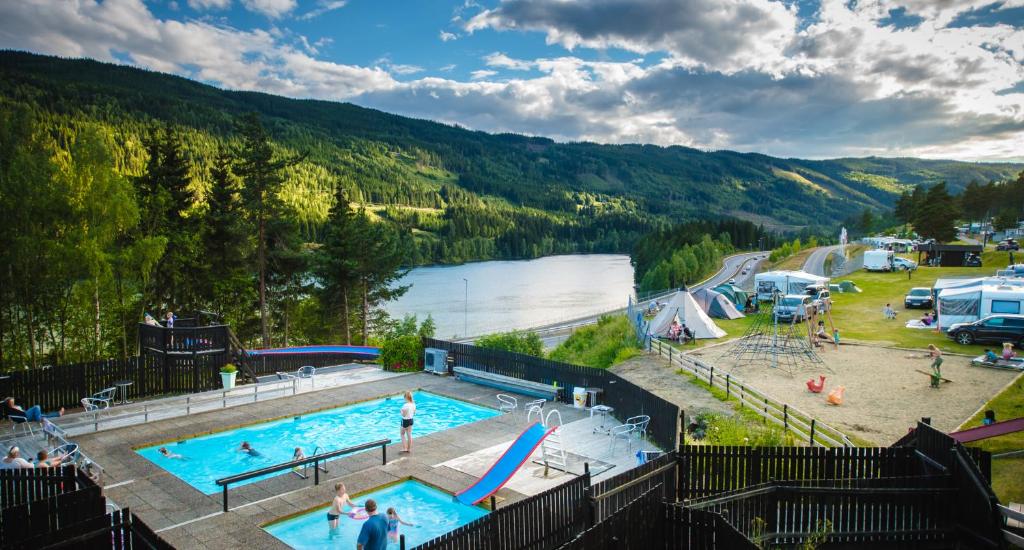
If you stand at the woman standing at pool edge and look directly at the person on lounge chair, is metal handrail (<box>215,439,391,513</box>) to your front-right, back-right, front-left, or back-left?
front-left

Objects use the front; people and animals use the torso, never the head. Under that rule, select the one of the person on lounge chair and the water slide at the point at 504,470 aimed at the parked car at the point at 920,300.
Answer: the person on lounge chair

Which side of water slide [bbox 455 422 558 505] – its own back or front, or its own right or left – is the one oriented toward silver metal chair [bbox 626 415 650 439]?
back

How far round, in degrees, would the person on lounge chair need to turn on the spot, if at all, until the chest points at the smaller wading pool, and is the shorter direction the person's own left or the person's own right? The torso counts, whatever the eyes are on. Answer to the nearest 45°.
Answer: approximately 45° to the person's own right

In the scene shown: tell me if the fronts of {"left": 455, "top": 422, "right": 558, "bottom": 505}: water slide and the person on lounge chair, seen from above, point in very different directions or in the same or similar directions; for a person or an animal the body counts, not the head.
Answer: very different directions

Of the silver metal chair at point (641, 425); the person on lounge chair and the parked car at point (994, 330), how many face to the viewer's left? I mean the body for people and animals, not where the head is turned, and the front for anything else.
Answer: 2

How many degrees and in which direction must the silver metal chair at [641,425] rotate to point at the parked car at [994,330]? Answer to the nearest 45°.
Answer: approximately 135° to its right

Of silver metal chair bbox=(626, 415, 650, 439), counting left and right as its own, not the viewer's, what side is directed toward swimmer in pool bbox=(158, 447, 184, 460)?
front

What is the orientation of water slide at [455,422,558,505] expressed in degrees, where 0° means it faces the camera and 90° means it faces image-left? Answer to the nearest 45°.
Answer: approximately 45°

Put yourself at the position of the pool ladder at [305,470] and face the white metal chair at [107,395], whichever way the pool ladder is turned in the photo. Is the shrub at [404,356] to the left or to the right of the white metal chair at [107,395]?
right

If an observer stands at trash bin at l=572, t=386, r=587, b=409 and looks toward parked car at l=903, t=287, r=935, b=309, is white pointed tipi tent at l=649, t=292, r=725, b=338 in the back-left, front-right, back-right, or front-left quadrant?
front-left

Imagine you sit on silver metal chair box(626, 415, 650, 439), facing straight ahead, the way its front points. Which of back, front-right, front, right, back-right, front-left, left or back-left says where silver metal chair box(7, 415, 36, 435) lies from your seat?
front

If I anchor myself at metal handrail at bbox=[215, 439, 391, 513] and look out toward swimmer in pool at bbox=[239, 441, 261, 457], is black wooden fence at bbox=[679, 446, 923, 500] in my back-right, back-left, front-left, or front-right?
back-right

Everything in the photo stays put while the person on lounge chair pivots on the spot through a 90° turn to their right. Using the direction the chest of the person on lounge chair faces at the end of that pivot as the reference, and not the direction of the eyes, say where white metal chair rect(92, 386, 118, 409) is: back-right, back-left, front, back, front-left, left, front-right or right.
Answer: back-left

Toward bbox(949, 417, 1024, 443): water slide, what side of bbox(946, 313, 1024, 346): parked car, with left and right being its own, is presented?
left

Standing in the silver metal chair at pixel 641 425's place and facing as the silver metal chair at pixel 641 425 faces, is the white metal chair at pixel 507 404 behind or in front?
in front

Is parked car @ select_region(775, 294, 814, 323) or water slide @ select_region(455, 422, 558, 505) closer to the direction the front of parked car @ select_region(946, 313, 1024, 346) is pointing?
the parked car

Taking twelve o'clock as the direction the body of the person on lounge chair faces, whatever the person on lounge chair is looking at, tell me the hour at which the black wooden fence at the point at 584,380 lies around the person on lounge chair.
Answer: The black wooden fence is roughly at 1 o'clock from the person on lounge chair.

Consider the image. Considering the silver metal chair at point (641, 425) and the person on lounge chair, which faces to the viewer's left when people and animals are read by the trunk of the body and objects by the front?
the silver metal chair

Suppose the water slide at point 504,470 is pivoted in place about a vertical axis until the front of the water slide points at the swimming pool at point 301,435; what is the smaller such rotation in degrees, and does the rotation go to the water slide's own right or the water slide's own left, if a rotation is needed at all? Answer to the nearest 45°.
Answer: approximately 90° to the water slide's own right
